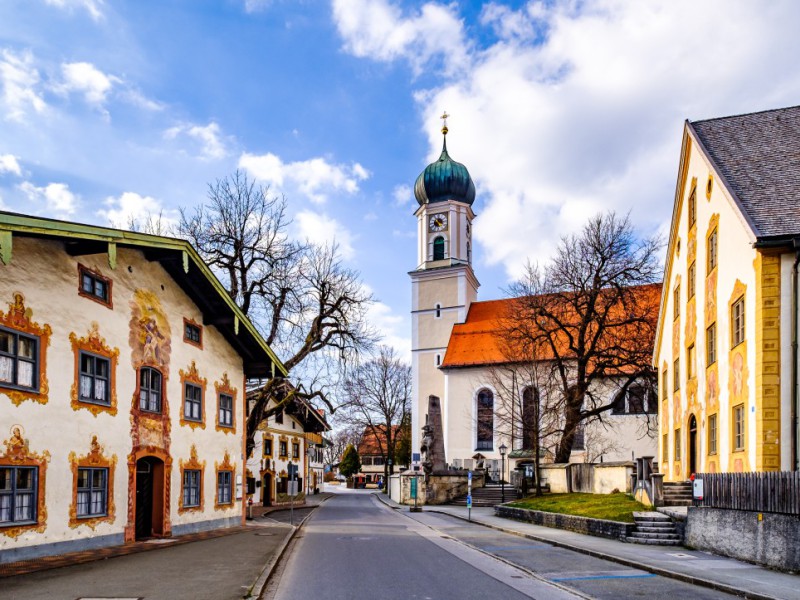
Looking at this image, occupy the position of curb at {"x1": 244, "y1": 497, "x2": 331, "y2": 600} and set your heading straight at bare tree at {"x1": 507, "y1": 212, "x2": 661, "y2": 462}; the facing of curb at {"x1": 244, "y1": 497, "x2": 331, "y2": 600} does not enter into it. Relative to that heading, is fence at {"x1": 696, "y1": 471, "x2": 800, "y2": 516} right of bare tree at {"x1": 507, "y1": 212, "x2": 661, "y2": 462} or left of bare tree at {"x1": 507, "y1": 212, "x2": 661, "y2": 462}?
right

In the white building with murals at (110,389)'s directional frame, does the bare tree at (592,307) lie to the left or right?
on its left

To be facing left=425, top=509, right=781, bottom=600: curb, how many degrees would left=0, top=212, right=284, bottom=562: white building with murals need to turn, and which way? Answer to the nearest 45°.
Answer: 0° — it already faces it

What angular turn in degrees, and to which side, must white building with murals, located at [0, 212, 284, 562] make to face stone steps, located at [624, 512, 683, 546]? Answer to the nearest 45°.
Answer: approximately 45° to its left

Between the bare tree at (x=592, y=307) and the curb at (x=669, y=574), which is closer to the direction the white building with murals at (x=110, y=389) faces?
the curb

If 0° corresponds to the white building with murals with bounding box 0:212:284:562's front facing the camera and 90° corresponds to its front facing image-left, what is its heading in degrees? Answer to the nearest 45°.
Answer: approximately 315°

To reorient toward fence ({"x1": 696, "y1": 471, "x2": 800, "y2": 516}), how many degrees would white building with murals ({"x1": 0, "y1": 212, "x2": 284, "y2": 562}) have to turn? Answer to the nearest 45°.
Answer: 0° — it already faces it
